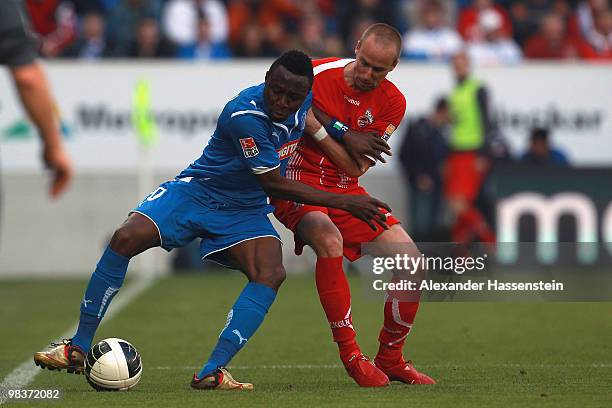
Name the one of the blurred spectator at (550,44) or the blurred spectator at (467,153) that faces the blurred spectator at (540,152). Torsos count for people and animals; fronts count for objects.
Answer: the blurred spectator at (550,44)

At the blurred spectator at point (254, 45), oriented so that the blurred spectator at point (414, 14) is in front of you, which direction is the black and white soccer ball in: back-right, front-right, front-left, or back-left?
back-right

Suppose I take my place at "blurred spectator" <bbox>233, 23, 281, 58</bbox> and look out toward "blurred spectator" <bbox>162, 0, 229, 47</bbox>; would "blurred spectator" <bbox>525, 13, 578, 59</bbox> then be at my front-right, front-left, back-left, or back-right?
back-right

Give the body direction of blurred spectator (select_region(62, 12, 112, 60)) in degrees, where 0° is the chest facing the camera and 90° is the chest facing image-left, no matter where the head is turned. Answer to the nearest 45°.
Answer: approximately 0°

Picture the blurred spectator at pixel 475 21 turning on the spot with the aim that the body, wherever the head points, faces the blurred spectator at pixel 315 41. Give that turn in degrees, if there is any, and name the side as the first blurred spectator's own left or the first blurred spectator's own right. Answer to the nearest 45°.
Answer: approximately 45° to the first blurred spectator's own right

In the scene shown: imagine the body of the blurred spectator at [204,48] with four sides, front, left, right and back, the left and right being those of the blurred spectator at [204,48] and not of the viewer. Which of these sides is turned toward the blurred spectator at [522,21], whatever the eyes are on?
left

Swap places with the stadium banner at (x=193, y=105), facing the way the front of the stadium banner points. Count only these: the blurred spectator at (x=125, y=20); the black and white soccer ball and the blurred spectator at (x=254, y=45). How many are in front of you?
1

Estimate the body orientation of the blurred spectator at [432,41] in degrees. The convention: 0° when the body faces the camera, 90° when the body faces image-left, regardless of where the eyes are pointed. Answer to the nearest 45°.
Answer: approximately 0°
